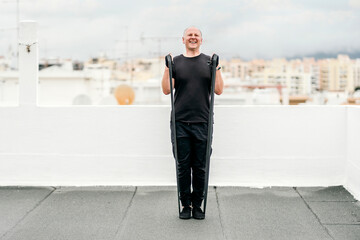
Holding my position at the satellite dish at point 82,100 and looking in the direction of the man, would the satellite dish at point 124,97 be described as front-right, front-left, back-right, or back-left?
front-left

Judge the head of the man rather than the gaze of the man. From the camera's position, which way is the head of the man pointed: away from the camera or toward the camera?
toward the camera

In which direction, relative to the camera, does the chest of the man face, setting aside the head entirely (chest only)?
toward the camera

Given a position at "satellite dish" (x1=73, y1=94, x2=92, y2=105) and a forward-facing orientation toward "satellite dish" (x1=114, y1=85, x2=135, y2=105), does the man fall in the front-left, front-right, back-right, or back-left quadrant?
front-right

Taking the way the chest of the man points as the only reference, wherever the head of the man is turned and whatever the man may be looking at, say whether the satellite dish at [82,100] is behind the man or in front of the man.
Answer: behind

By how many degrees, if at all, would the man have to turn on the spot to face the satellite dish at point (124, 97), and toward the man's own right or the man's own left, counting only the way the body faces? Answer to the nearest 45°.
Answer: approximately 180°
